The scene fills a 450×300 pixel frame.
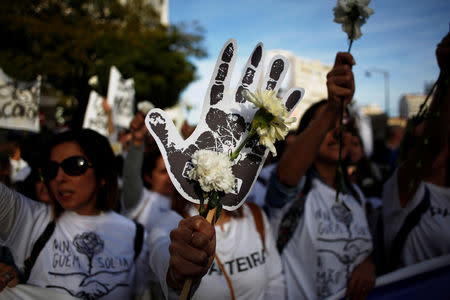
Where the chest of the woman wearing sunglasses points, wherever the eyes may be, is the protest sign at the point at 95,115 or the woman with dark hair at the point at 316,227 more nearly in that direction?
the woman with dark hair

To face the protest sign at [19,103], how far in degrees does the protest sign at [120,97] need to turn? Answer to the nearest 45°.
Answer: approximately 45° to its right

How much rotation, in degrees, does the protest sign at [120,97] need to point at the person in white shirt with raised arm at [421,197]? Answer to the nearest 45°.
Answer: approximately 45° to its left

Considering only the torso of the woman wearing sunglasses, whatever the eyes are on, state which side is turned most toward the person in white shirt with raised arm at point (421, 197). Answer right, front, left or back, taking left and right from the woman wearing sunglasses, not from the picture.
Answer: left

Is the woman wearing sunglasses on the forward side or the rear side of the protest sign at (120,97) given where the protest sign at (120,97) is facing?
on the forward side

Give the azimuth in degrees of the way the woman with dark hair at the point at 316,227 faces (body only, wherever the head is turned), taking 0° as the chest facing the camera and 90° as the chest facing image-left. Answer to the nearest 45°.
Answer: approximately 315°

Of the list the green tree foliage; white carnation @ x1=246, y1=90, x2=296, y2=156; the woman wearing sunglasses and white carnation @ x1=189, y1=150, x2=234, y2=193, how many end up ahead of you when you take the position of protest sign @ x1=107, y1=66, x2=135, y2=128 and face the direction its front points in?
3

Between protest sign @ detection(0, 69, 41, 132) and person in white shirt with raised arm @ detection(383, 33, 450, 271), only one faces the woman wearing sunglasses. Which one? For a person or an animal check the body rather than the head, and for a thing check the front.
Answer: the protest sign

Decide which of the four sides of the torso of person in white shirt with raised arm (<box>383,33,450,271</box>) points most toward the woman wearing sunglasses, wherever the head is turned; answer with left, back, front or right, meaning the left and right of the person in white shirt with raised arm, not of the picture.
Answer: right
